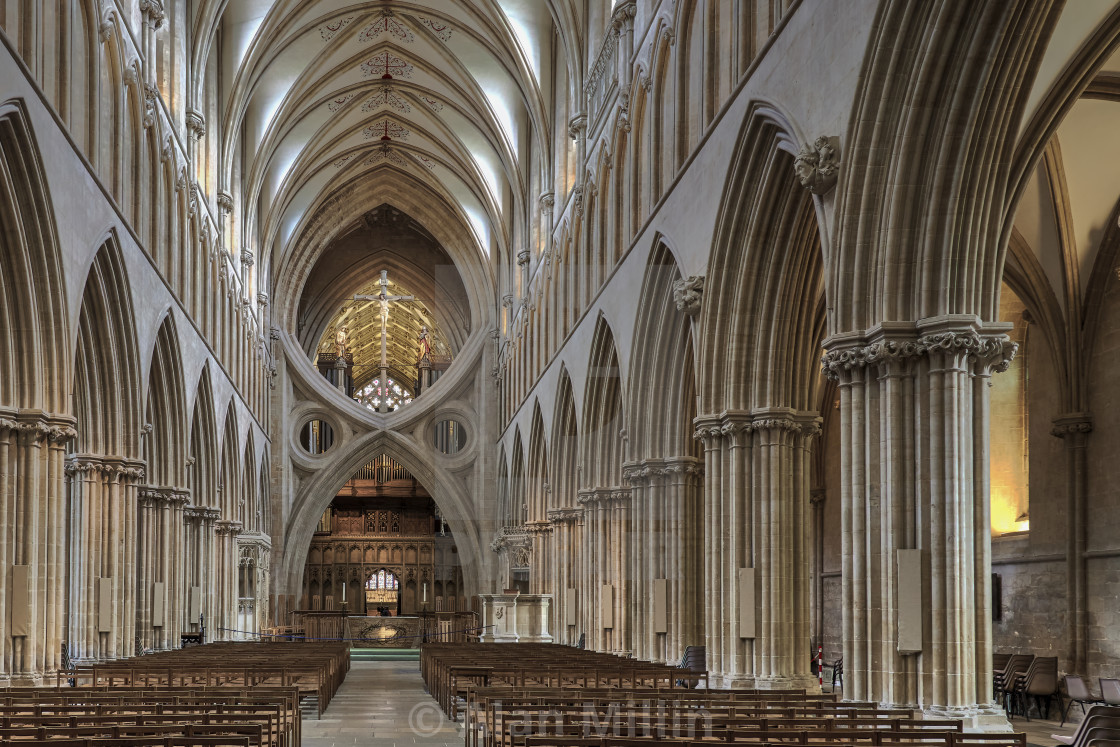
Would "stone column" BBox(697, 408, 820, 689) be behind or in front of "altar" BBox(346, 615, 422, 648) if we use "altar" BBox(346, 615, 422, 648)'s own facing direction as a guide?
in front

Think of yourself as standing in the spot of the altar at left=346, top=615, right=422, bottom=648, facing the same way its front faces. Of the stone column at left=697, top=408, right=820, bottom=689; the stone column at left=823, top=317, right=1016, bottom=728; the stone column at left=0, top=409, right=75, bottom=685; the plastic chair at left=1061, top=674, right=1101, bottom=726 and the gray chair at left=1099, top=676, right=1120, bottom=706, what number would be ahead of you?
5

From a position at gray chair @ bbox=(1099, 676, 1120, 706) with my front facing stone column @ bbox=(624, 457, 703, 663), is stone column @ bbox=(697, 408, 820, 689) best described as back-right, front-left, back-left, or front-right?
front-left

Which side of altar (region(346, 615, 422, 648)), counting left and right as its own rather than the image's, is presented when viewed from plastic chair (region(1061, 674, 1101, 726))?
front

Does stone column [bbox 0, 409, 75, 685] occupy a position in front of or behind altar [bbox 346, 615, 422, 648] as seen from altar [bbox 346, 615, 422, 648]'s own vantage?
in front

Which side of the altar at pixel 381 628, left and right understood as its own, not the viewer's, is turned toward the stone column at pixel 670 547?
front

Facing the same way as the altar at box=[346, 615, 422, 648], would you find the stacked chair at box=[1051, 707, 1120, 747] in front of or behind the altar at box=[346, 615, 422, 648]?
in front

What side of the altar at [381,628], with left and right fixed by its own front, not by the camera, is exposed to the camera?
front

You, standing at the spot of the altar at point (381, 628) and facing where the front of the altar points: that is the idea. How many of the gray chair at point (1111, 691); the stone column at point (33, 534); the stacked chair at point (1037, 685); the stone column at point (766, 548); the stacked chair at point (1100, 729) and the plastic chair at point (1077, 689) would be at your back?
0
